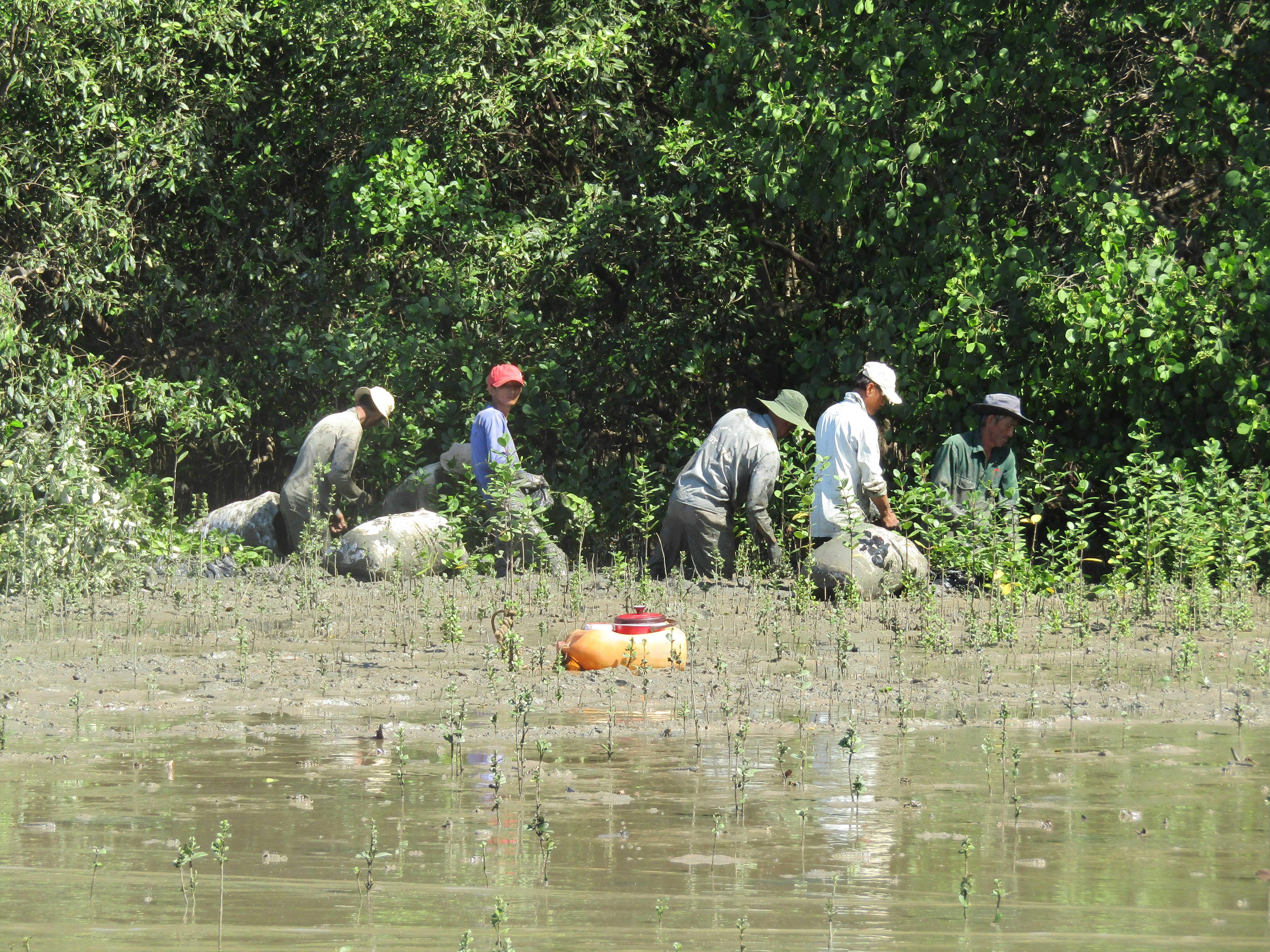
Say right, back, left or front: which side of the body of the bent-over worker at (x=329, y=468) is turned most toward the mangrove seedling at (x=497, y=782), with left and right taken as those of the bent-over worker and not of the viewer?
right

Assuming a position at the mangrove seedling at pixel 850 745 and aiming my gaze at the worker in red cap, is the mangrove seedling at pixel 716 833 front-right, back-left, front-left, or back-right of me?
back-left

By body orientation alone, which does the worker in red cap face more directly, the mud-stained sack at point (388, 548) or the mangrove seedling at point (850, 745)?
the mangrove seedling

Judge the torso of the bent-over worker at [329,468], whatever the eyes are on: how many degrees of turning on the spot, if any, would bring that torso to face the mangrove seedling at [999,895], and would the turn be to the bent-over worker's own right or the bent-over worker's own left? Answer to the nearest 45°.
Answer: approximately 90° to the bent-over worker's own right

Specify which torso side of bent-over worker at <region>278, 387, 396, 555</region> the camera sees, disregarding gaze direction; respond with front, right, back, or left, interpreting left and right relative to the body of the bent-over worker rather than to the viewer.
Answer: right

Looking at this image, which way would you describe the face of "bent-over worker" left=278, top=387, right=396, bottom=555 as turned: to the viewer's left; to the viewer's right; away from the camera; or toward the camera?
to the viewer's right

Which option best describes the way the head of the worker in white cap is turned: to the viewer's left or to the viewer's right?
to the viewer's right

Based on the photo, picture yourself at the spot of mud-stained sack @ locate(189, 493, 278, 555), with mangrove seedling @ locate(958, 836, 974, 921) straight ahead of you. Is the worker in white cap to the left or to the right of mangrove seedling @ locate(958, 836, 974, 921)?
left

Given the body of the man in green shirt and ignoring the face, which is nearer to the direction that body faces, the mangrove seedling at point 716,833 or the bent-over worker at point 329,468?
the mangrove seedling

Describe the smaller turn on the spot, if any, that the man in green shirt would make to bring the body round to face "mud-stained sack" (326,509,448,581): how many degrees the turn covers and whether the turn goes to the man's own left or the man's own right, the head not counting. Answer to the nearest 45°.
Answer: approximately 135° to the man's own right

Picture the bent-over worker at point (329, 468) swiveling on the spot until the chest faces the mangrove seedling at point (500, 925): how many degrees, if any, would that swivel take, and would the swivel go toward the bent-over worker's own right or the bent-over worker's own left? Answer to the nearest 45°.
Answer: approximately 90° to the bent-over worker's own right
